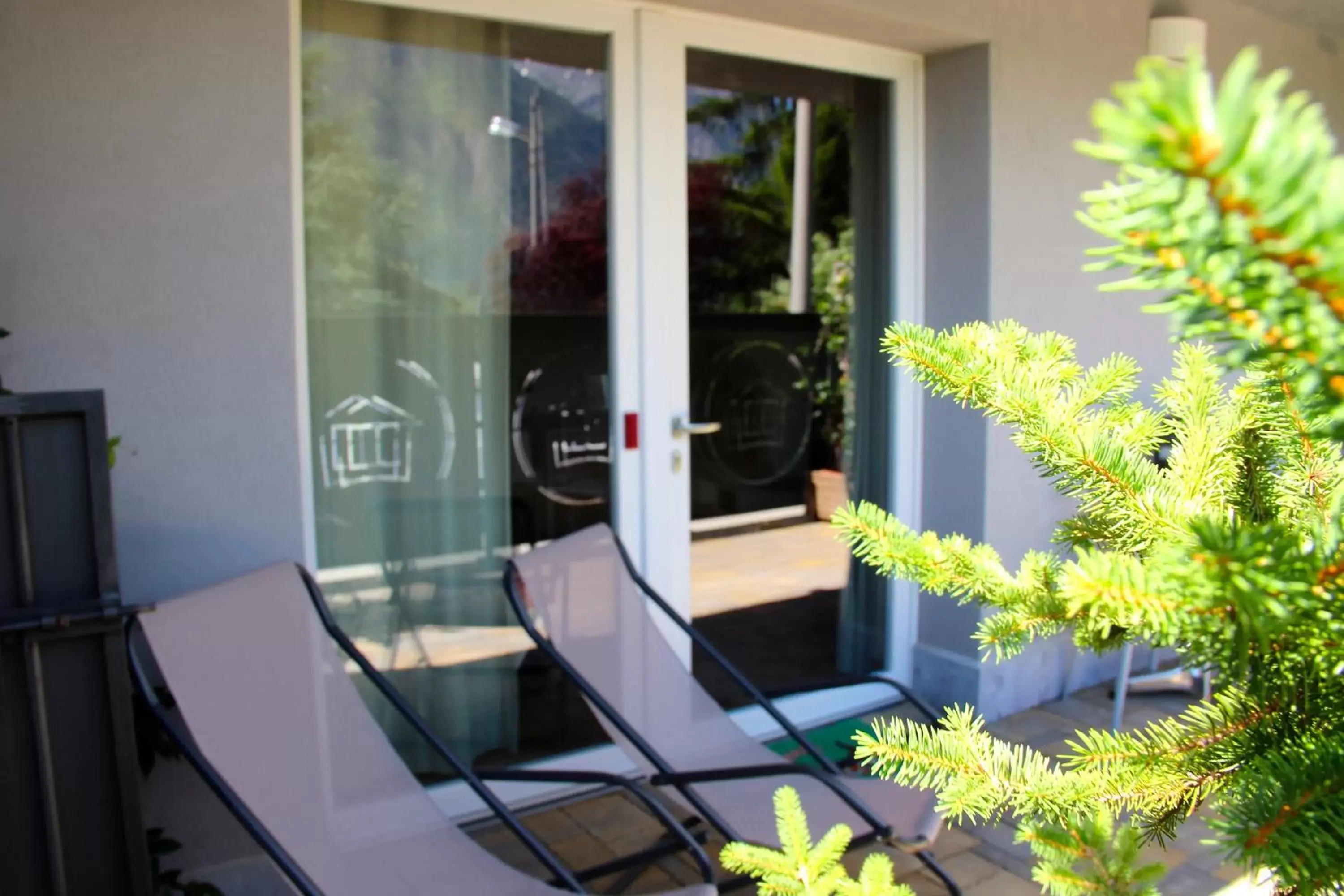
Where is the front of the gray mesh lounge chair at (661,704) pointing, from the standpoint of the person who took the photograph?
facing the viewer and to the right of the viewer

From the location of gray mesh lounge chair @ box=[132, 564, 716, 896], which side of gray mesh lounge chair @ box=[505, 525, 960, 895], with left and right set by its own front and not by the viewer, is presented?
right

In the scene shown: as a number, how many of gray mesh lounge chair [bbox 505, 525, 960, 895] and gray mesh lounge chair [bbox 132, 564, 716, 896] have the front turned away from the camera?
0

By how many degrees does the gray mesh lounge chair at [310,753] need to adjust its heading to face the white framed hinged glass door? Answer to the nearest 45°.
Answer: approximately 90° to its left

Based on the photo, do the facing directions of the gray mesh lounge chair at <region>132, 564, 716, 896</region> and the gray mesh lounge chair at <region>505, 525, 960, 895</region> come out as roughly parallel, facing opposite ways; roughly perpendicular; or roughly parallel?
roughly parallel

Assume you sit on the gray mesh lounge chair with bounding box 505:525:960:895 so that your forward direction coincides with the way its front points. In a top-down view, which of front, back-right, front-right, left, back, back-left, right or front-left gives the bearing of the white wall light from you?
left

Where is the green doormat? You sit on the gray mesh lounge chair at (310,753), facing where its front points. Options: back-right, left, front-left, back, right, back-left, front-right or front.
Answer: left

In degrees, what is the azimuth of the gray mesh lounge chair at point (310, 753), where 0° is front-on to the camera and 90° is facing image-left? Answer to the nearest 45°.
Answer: approximately 315°

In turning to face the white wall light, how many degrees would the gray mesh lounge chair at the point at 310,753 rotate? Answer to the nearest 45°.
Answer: approximately 90° to its left
